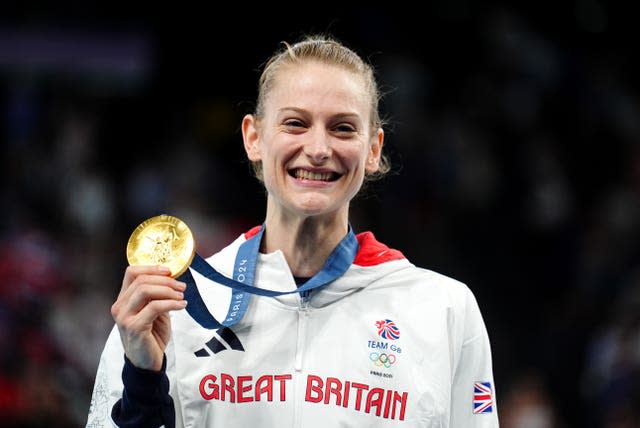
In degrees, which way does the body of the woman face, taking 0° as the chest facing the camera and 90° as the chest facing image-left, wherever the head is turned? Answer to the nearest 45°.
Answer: approximately 0°
